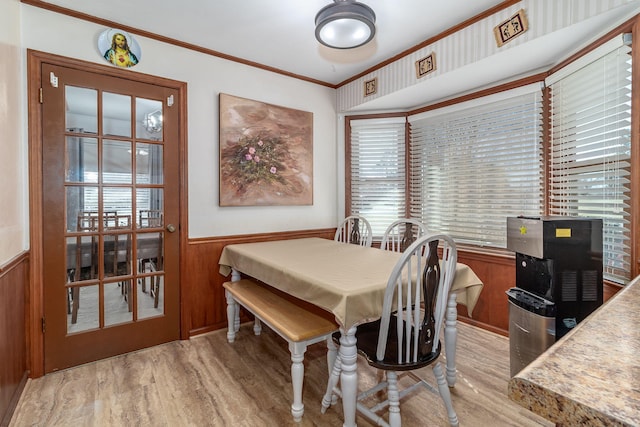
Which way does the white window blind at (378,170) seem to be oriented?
toward the camera

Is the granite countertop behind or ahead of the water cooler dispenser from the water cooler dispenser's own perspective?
ahead

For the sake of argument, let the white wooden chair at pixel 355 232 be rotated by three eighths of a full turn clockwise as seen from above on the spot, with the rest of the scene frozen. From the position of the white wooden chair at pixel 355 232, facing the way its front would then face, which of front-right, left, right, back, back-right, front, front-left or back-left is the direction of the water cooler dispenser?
back-right

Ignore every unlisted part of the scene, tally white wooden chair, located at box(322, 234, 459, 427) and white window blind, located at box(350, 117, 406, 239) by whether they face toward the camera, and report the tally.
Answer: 1

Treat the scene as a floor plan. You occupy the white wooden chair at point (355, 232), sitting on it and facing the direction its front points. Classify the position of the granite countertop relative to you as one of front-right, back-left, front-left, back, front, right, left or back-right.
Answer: front-left

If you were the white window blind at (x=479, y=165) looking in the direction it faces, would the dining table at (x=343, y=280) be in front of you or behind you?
in front

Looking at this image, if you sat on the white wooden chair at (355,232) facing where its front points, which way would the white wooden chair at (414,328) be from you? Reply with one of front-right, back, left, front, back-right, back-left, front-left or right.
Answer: front-left

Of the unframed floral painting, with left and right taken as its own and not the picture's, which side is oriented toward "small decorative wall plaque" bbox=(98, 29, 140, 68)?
right

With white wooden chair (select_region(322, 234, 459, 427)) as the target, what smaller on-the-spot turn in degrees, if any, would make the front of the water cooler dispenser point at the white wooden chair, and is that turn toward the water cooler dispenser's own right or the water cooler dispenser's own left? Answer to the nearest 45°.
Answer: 0° — it already faces it

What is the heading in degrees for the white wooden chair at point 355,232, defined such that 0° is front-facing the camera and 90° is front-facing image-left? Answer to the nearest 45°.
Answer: approximately 45°

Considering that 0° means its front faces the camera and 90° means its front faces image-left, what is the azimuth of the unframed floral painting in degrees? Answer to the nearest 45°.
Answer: approximately 315°

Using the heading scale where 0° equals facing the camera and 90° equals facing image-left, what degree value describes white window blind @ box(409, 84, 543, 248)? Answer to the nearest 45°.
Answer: approximately 45°
